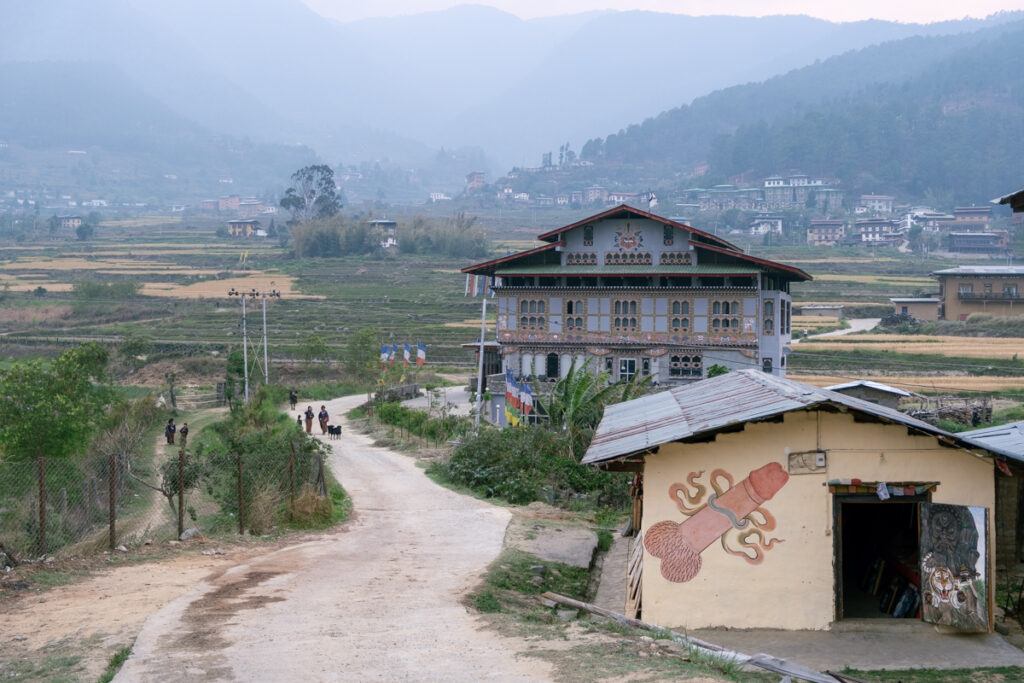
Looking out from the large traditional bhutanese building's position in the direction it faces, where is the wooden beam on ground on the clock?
The wooden beam on ground is roughly at 12 o'clock from the large traditional bhutanese building.

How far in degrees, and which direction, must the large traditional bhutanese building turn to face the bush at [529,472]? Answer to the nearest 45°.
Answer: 0° — it already faces it

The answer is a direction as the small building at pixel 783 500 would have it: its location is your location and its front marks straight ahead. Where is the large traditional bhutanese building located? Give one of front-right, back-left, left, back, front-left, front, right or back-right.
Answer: back

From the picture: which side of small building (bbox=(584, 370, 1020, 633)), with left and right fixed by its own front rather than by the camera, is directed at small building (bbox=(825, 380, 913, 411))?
back

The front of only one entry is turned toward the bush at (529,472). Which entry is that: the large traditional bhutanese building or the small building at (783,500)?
the large traditional bhutanese building

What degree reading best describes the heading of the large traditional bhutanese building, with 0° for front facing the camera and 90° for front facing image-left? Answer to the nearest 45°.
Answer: approximately 0°

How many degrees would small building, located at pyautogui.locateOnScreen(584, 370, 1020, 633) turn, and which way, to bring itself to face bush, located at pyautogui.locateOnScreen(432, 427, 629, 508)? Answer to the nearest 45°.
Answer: approximately 135° to its right

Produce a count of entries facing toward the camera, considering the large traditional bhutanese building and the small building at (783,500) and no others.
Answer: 2

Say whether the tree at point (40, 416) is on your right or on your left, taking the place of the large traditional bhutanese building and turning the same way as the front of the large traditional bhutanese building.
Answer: on your right

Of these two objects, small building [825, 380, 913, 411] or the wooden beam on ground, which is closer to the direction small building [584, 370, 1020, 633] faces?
the wooden beam on ground

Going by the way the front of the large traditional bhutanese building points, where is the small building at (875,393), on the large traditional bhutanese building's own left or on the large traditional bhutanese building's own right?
on the large traditional bhutanese building's own left

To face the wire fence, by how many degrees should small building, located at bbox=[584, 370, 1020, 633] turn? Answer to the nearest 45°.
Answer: approximately 90° to its right

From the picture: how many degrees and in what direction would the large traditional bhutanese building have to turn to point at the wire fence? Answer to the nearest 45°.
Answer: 0° — it already faces it
